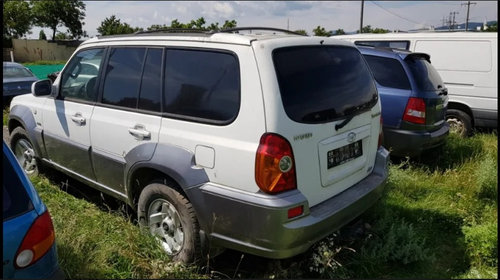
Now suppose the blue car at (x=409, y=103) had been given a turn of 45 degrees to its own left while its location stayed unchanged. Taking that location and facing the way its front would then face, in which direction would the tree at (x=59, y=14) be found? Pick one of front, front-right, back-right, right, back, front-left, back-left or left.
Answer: front-right

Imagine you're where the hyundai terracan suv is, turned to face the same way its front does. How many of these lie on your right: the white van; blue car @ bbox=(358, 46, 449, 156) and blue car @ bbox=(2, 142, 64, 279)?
2

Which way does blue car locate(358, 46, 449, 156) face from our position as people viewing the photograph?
facing away from the viewer and to the left of the viewer

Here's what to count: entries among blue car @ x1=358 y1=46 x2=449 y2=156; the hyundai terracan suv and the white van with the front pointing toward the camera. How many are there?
0

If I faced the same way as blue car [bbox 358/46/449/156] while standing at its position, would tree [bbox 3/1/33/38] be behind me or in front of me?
in front

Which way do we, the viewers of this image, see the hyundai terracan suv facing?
facing away from the viewer and to the left of the viewer

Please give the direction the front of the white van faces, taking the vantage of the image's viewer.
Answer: facing to the left of the viewer

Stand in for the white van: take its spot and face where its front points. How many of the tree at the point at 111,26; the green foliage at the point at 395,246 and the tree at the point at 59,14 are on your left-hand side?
1

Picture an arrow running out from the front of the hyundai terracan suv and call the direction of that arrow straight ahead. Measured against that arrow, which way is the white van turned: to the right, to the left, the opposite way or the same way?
the same way

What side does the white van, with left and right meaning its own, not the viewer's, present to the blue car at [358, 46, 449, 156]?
left

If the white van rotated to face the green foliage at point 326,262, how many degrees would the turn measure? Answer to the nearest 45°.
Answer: approximately 90° to its left

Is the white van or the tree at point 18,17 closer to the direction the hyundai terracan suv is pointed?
the tree

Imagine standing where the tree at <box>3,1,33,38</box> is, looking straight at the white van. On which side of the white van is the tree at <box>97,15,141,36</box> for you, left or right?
left

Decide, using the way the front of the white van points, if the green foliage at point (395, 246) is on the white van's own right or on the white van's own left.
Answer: on the white van's own left

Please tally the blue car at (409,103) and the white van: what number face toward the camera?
0

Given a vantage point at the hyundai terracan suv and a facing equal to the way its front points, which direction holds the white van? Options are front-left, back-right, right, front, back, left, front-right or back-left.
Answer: right

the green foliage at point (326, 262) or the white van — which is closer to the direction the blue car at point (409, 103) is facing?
the white van
